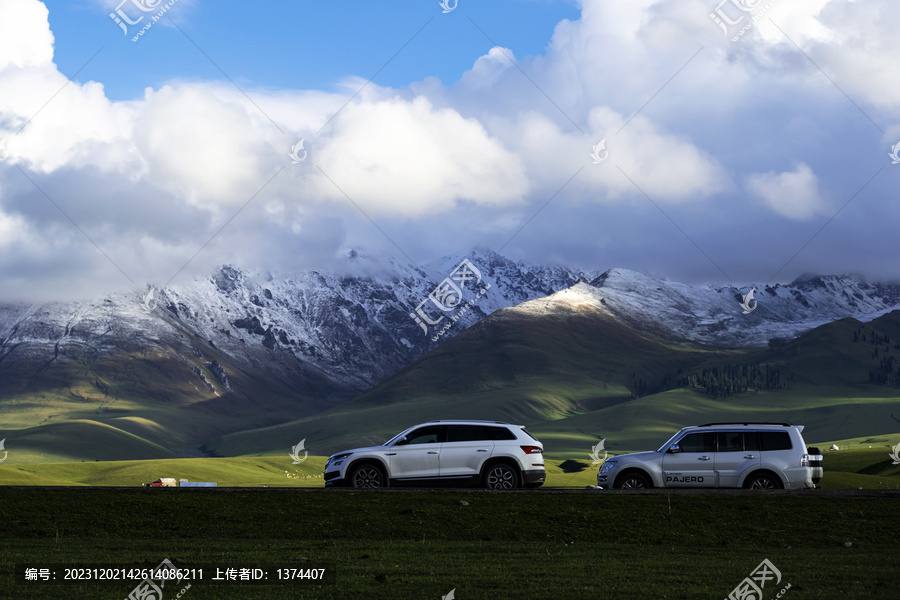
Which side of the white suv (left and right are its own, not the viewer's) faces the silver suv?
back

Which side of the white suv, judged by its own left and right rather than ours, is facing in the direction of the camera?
left

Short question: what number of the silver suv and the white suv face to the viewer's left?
2

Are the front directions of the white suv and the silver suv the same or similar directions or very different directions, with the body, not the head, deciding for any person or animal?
same or similar directions

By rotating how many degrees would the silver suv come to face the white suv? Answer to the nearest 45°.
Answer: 0° — it already faces it

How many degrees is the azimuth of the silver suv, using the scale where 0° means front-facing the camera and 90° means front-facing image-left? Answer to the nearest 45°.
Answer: approximately 90°
